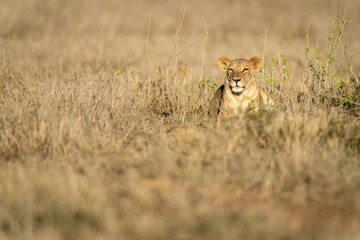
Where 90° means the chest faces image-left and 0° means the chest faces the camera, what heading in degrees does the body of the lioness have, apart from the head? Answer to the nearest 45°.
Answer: approximately 0°
